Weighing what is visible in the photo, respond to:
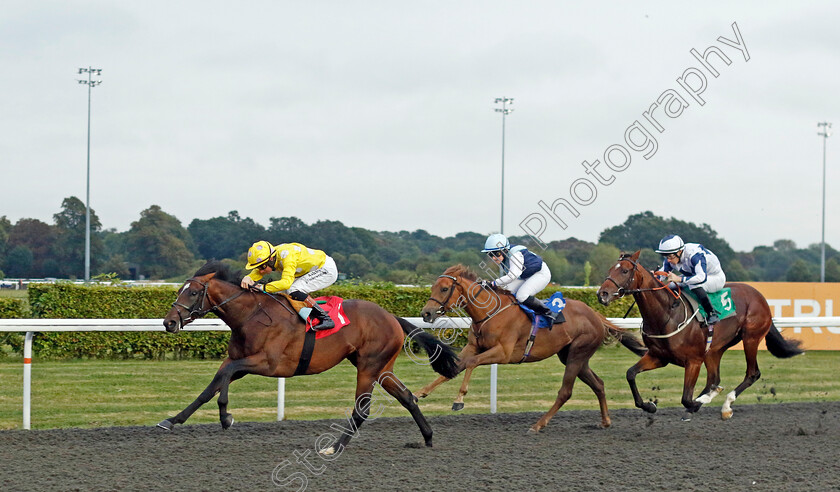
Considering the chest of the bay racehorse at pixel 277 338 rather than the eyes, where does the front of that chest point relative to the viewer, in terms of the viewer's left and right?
facing to the left of the viewer

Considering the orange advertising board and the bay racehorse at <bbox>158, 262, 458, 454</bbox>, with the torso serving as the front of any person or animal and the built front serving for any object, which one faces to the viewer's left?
the bay racehorse

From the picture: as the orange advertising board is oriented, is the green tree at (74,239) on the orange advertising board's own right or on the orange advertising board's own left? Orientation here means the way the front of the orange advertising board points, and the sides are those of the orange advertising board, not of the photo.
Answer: on the orange advertising board's own right

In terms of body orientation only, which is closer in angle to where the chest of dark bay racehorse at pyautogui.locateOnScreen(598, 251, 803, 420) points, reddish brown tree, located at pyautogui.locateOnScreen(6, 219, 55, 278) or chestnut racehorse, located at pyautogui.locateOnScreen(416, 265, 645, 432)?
the chestnut racehorse

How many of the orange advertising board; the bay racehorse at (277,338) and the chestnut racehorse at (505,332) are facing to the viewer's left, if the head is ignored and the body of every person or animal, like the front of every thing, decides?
2

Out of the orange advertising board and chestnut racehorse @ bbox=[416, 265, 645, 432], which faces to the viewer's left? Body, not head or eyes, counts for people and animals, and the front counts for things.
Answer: the chestnut racehorse

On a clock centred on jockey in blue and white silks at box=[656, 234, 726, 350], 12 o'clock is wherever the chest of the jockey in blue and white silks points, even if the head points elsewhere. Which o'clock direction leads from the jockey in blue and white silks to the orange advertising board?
The orange advertising board is roughly at 5 o'clock from the jockey in blue and white silks.
